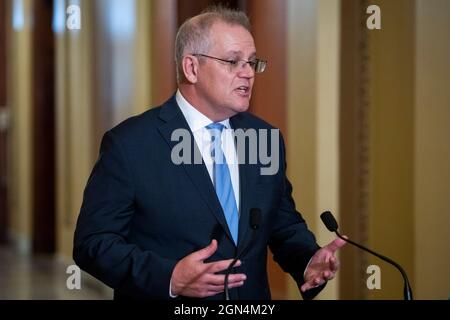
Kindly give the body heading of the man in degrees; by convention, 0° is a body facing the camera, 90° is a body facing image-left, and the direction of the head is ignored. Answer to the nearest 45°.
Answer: approximately 315°
